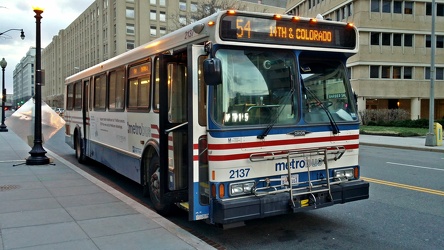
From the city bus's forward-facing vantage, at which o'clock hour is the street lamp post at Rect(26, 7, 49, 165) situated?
The street lamp post is roughly at 6 o'clock from the city bus.

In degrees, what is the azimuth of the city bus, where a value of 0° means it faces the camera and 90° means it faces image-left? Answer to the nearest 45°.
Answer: approximately 315°

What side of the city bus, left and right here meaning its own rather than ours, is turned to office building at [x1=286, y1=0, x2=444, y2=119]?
left
